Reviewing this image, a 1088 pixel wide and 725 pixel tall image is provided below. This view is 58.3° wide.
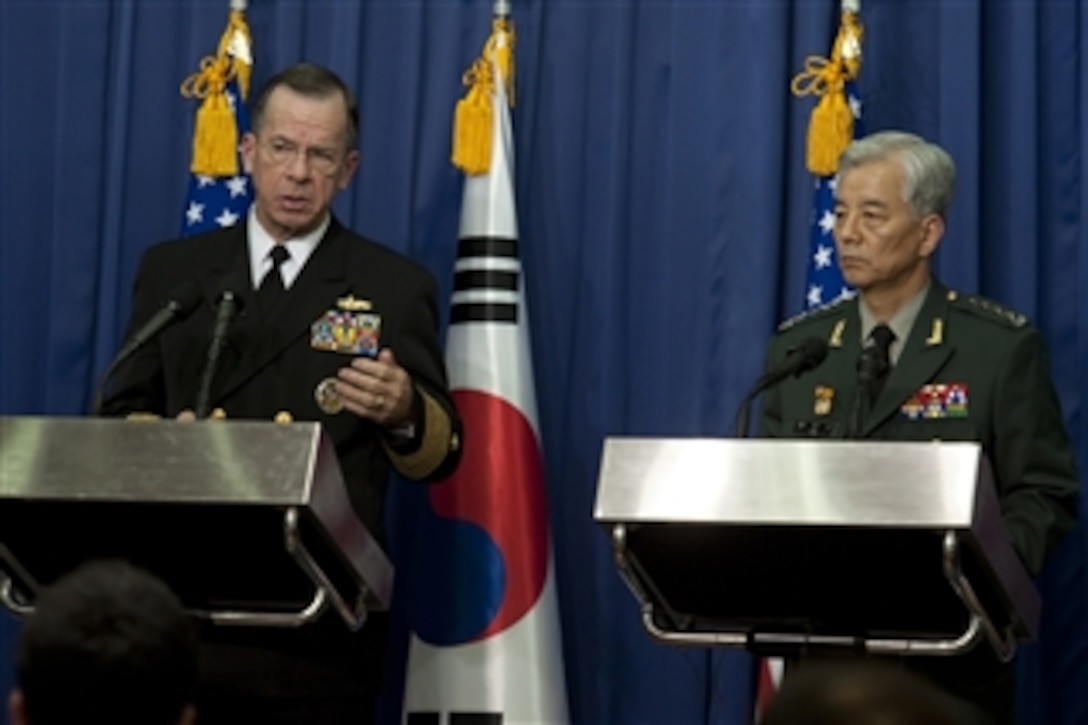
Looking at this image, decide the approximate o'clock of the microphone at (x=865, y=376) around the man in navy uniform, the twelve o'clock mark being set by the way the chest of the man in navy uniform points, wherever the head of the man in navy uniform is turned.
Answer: The microphone is roughly at 10 o'clock from the man in navy uniform.

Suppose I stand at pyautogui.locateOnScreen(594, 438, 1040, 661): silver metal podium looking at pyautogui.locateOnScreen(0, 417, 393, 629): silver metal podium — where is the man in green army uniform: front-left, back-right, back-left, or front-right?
back-right

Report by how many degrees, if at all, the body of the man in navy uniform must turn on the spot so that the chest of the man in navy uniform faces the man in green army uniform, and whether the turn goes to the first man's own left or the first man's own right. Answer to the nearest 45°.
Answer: approximately 90° to the first man's own left
